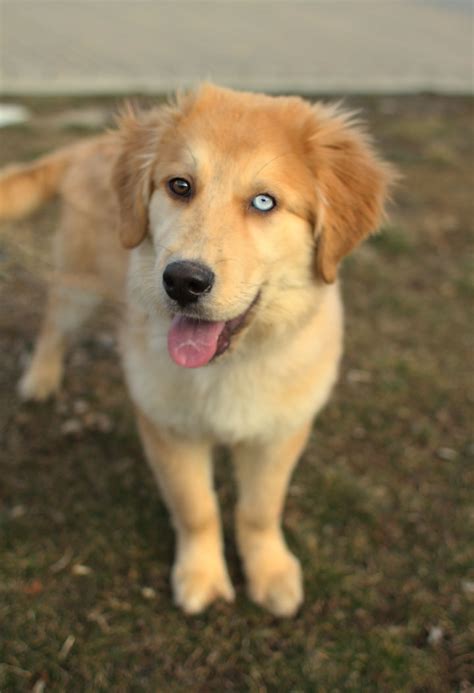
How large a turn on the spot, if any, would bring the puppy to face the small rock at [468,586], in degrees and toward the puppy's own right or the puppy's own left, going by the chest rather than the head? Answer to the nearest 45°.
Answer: approximately 45° to the puppy's own left

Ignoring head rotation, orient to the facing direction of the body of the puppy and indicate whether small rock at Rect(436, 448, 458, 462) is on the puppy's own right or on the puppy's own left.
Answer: on the puppy's own left

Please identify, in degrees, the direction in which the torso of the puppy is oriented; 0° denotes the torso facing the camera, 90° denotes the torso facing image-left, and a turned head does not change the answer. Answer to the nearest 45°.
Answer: approximately 315°
